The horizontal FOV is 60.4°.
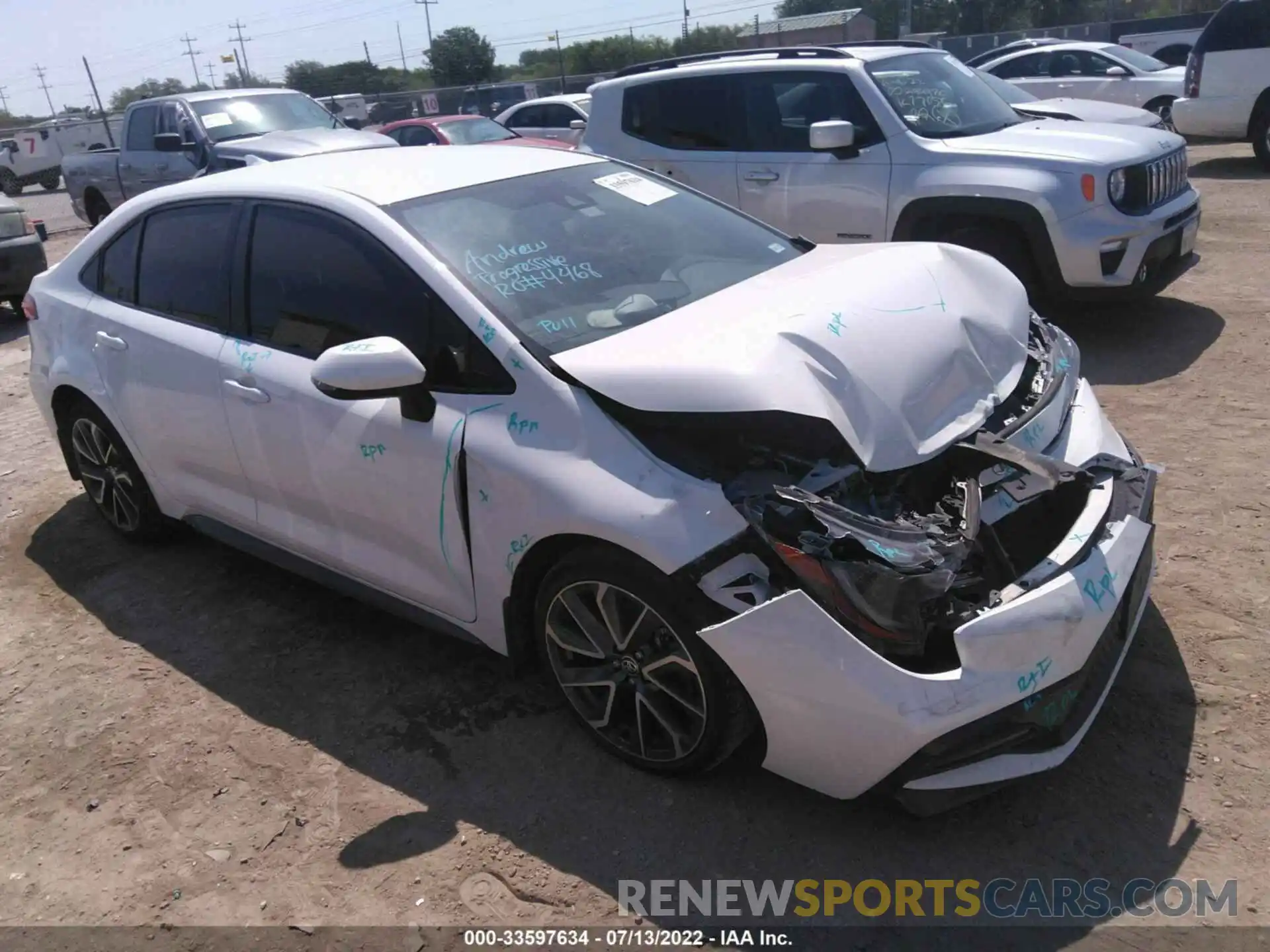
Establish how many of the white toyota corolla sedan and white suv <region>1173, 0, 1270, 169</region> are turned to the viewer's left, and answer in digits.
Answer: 0

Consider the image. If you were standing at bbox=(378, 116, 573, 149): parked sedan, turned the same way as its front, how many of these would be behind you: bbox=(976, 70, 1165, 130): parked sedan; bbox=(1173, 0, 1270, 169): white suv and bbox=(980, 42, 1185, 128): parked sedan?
0

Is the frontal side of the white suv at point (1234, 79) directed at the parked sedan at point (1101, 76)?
no

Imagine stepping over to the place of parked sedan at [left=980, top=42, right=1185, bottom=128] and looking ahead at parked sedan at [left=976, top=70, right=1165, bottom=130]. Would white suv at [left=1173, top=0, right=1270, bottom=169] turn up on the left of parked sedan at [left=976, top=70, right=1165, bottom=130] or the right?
left

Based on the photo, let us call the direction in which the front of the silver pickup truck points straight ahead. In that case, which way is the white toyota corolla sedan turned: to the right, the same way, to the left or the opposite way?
the same way

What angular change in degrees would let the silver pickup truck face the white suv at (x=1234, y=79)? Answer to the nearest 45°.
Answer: approximately 45° to its left

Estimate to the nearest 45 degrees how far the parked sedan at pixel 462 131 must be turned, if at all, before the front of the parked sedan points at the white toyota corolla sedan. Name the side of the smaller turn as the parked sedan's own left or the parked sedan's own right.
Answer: approximately 45° to the parked sedan's own right

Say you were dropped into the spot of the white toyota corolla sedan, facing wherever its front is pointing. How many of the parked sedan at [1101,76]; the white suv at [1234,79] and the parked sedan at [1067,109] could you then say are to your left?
3

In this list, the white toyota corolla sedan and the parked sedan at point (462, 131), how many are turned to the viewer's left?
0

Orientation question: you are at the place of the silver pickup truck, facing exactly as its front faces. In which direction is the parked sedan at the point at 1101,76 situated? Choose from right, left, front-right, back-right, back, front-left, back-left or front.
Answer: front-left

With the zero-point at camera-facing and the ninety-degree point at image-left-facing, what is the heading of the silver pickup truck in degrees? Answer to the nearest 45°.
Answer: approximately 315°

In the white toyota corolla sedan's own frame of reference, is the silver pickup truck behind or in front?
behind

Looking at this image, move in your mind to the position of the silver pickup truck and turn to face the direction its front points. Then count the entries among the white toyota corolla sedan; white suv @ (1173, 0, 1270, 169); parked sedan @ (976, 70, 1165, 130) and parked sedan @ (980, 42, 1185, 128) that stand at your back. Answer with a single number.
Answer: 0

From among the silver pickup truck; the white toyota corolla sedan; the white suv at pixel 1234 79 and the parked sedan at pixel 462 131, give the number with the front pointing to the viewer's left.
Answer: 0

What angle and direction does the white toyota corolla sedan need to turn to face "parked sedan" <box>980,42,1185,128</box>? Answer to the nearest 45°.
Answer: approximately 90° to its left

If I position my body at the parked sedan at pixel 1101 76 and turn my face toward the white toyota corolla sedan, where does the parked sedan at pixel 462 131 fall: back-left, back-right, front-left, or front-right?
front-right

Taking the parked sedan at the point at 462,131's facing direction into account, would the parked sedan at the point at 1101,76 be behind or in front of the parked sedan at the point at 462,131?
in front

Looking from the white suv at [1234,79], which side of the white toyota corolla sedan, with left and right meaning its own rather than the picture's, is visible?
left

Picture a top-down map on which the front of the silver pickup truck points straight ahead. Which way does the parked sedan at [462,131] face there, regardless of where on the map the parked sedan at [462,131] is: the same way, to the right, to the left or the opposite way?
the same way
